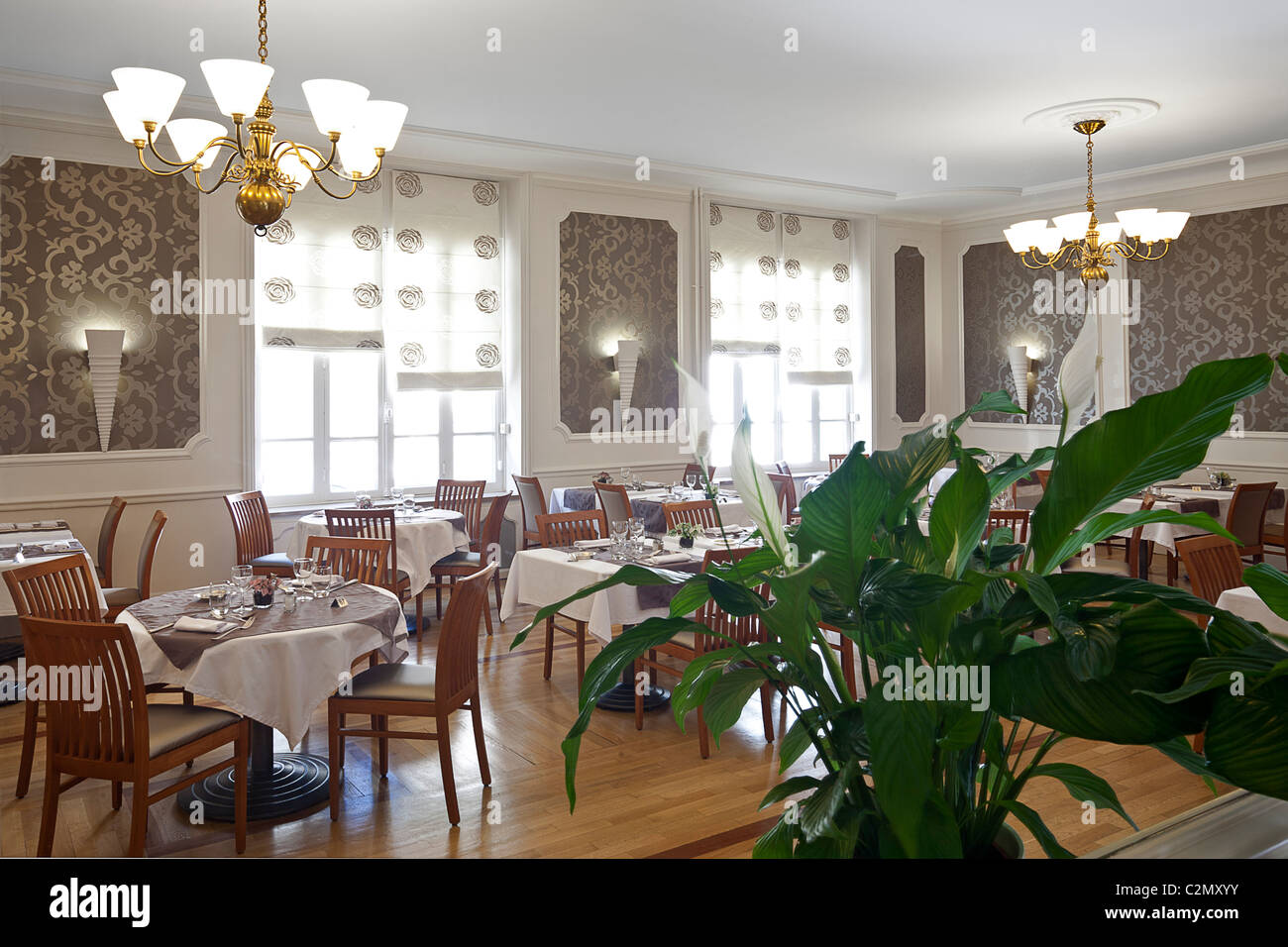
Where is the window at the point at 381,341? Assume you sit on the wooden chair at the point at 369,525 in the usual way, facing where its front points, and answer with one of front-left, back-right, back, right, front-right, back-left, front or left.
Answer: front-left

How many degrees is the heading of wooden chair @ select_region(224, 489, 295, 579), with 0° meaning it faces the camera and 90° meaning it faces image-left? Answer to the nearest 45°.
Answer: approximately 315°

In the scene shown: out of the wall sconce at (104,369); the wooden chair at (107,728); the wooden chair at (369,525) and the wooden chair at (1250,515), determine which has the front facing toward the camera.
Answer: the wall sconce

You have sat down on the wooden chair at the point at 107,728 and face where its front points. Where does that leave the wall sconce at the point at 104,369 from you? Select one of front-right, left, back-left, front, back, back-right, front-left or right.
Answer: front-left

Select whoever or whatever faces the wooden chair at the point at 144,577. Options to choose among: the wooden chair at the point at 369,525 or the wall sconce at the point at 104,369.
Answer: the wall sconce

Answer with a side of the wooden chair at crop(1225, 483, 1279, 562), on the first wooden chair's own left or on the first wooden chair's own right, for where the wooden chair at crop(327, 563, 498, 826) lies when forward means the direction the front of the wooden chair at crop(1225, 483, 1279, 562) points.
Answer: on the first wooden chair's own left

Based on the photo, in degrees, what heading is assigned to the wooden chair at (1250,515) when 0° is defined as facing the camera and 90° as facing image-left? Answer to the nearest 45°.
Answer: approximately 135°

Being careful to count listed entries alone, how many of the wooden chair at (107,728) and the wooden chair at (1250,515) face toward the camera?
0

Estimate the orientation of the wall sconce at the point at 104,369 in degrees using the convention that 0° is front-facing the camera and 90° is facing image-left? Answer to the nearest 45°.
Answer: approximately 0°

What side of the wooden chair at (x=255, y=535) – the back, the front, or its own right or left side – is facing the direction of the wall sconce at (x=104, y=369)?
back

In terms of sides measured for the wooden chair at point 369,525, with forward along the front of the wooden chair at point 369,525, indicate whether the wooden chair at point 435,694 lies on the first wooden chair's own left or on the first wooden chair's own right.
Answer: on the first wooden chair's own right
